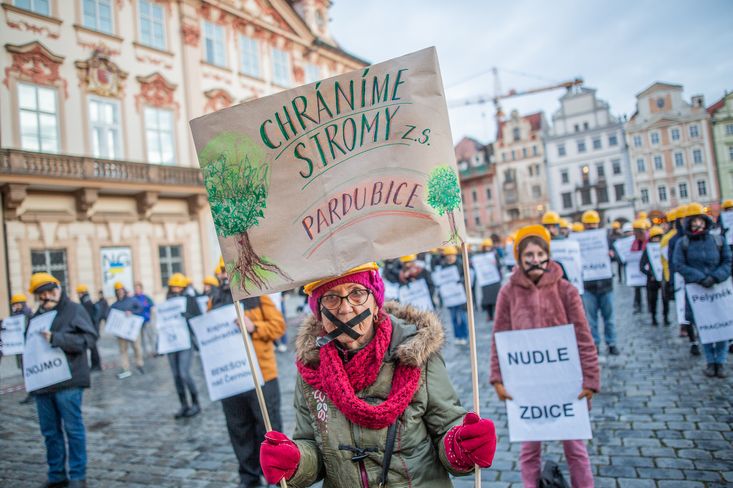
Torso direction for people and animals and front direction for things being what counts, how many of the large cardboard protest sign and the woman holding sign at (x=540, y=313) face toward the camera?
2

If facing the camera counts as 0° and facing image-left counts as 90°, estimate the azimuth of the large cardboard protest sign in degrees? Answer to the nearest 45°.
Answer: approximately 0°
